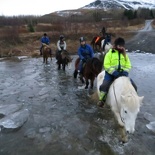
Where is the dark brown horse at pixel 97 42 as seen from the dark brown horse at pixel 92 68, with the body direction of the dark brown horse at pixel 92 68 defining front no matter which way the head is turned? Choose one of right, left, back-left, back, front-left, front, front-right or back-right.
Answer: back-left

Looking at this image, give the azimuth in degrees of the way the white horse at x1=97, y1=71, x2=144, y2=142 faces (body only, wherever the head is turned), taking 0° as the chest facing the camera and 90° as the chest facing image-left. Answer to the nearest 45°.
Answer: approximately 315°

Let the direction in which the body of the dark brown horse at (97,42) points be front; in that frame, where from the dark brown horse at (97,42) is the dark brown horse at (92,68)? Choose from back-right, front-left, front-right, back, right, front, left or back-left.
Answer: front-right

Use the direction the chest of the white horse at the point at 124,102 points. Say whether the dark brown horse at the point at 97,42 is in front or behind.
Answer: behind

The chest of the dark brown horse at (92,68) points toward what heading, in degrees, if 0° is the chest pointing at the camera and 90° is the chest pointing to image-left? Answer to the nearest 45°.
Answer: approximately 315°
